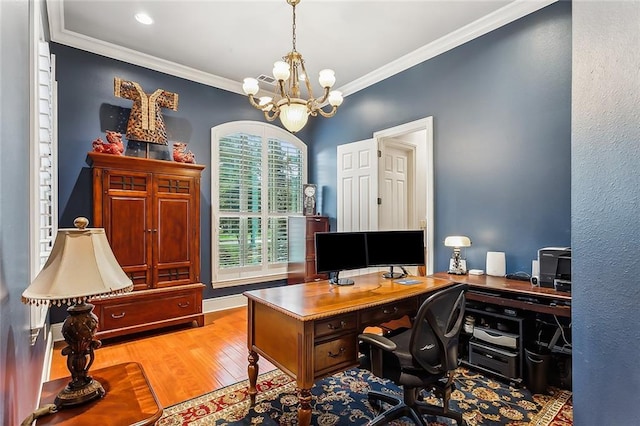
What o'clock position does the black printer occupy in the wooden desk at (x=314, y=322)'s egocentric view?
The black printer is roughly at 10 o'clock from the wooden desk.

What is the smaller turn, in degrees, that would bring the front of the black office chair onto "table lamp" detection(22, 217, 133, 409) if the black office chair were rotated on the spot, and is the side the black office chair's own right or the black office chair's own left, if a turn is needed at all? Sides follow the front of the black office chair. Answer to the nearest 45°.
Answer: approximately 90° to the black office chair's own left

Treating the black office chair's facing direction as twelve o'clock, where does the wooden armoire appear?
The wooden armoire is roughly at 11 o'clock from the black office chair.

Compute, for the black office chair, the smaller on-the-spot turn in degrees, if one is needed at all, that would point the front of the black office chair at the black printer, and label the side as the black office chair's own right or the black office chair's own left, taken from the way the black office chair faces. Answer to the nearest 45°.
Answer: approximately 90° to the black office chair's own right

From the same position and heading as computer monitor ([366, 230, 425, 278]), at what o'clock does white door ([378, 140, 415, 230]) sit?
The white door is roughly at 6 o'clock from the computer monitor.

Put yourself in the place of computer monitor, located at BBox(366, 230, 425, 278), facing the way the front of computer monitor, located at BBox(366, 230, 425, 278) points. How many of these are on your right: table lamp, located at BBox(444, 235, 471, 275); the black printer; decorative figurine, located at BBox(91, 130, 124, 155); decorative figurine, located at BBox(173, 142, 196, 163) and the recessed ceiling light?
3

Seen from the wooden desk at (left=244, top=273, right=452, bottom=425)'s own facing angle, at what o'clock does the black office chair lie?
The black office chair is roughly at 11 o'clock from the wooden desk.

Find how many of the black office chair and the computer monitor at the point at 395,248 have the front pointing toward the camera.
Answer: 1

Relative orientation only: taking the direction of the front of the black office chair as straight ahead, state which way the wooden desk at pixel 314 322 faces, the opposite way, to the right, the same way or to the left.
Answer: the opposite way

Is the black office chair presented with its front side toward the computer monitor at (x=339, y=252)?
yes

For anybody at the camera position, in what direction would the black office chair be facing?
facing away from the viewer and to the left of the viewer
